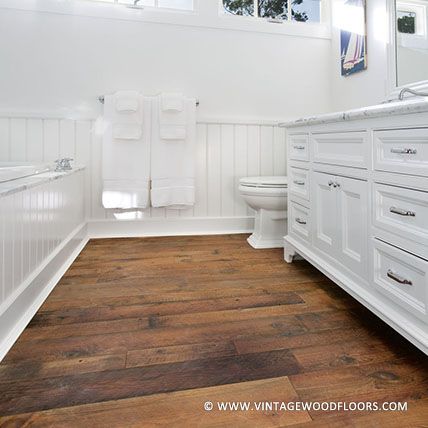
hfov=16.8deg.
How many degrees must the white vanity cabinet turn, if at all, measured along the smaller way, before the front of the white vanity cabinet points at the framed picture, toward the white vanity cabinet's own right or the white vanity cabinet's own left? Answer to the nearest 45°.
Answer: approximately 135° to the white vanity cabinet's own right

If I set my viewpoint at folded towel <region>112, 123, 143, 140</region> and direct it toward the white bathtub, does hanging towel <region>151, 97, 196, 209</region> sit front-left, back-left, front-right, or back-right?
back-left

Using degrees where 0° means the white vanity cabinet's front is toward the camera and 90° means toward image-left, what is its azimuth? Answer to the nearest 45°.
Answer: approximately 45°

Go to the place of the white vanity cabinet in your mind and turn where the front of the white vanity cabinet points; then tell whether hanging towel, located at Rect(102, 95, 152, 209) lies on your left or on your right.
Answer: on your right
